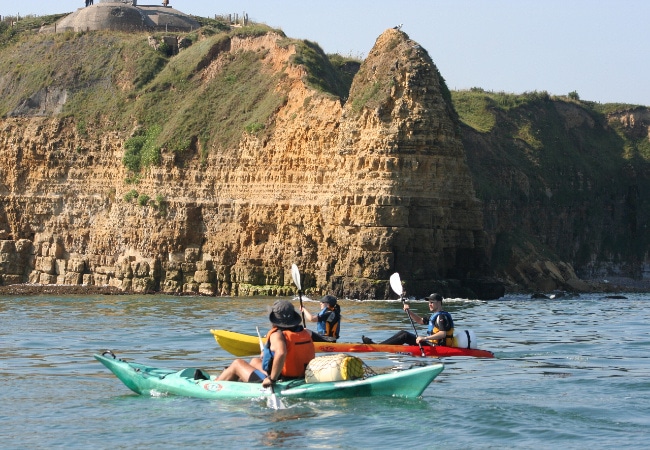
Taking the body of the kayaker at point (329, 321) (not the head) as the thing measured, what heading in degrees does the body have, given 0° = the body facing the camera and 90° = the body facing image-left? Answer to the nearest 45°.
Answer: approximately 90°

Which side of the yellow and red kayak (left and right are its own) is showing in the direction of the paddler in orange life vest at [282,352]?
left

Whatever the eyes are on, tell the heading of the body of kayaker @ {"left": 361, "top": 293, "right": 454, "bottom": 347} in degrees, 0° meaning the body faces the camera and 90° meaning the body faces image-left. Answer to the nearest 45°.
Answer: approximately 90°

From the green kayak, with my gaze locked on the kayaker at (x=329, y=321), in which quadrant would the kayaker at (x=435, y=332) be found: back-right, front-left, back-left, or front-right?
front-right

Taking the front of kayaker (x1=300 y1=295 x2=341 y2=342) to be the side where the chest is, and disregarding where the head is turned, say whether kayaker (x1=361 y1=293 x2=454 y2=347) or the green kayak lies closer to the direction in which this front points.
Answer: the green kayak

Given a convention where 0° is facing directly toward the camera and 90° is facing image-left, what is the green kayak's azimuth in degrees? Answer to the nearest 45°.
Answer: approximately 90°

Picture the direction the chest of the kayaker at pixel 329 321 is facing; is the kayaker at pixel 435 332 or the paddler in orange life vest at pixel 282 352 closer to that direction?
the paddler in orange life vest

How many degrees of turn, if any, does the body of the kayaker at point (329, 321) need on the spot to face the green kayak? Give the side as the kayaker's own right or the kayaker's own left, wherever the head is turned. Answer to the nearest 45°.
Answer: approximately 90° to the kayaker's own left

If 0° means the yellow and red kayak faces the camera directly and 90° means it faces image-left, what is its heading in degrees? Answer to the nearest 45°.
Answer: approximately 90°

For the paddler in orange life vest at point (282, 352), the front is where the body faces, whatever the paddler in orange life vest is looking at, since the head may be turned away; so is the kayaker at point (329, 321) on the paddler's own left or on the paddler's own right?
on the paddler's own right

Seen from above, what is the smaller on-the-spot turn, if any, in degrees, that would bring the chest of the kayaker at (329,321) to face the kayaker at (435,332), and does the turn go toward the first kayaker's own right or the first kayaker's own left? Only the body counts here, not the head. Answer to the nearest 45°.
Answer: approximately 180°

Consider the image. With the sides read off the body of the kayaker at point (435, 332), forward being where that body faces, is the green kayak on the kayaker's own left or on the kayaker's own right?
on the kayaker's own left
